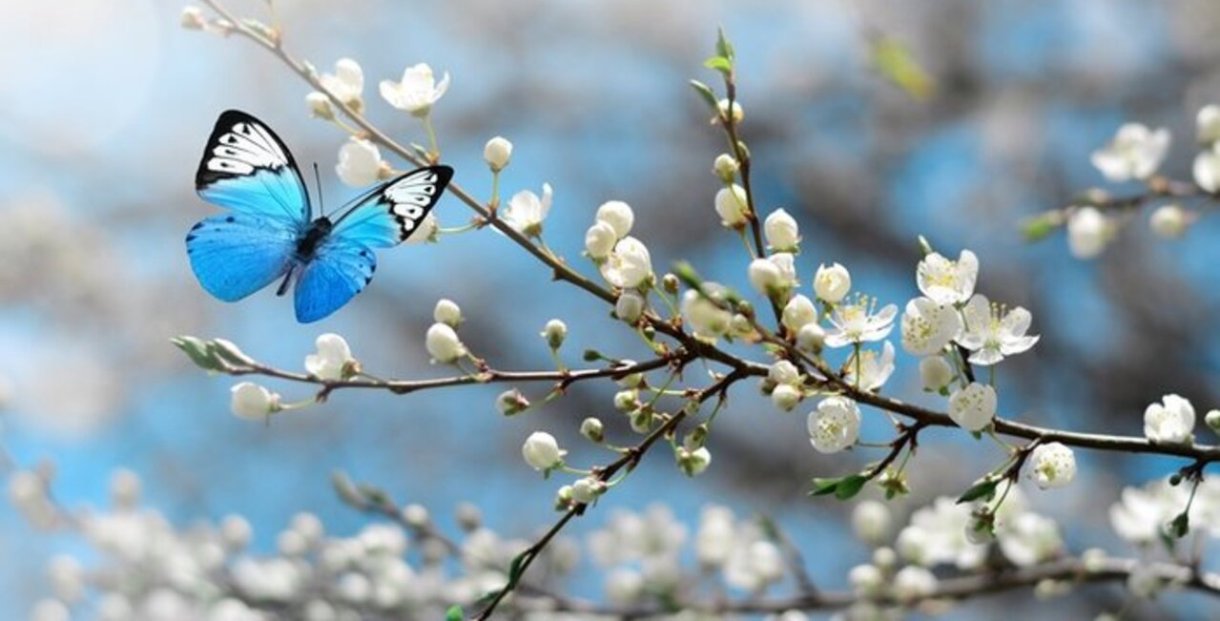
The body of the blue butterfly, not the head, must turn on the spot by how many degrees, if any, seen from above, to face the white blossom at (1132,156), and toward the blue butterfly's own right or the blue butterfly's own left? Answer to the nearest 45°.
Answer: approximately 45° to the blue butterfly's own right

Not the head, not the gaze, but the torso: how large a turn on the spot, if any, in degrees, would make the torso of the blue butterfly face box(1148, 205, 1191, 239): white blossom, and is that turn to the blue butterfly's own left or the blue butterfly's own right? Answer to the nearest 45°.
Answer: approximately 45° to the blue butterfly's own right

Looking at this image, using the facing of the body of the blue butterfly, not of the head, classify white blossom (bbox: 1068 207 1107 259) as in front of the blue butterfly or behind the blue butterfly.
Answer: in front

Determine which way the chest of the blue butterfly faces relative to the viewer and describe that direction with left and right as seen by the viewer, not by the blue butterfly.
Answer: facing away from the viewer and to the right of the viewer
